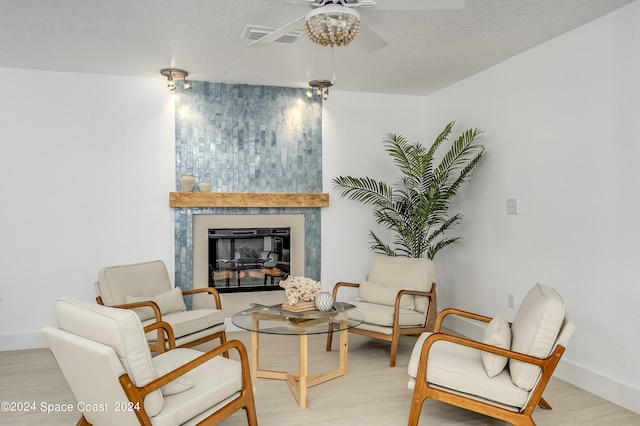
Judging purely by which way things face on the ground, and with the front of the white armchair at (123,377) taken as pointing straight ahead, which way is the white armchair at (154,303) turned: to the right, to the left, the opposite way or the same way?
to the right

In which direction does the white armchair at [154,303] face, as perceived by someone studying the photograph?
facing the viewer and to the right of the viewer

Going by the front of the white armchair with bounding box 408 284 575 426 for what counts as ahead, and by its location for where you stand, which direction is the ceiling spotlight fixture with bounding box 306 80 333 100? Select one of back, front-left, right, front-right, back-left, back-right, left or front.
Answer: front-right

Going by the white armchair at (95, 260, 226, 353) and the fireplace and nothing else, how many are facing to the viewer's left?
0

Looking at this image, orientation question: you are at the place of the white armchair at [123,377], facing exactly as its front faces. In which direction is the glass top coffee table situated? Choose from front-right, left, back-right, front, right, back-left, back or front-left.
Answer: front

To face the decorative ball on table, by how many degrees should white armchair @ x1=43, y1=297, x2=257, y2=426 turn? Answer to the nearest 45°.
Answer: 0° — it already faces it

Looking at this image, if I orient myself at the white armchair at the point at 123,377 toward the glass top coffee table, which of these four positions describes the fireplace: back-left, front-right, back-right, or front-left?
front-left

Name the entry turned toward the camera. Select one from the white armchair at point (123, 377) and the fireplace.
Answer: the fireplace

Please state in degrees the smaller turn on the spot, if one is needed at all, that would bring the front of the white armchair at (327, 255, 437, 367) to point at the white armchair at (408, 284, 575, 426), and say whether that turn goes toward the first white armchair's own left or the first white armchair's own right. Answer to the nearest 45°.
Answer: approximately 45° to the first white armchair's own left

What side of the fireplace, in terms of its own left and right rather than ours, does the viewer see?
front

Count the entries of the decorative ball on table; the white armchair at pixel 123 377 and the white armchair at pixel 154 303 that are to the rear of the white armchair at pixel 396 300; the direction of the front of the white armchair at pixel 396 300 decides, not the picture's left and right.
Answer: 0

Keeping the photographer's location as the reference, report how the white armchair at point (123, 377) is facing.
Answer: facing away from the viewer and to the right of the viewer

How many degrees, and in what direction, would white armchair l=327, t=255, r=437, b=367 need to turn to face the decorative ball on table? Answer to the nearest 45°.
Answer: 0° — it already faces it

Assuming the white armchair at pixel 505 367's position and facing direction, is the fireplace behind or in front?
in front

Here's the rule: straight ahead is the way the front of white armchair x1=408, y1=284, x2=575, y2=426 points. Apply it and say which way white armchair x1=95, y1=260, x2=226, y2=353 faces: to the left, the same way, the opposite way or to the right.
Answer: the opposite way

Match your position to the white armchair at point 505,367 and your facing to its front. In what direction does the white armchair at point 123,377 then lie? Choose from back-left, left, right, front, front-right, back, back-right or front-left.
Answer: front-left

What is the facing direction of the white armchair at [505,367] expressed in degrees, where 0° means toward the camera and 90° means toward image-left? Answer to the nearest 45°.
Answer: approximately 90°

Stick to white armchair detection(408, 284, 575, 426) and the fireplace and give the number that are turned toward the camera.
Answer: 1
